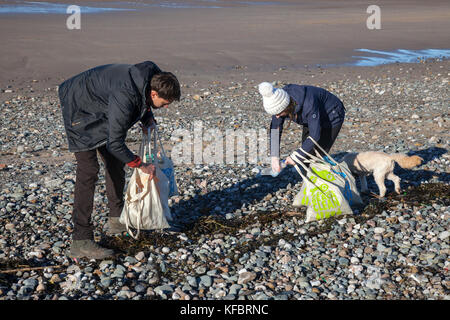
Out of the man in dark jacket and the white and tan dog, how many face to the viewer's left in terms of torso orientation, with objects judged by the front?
1

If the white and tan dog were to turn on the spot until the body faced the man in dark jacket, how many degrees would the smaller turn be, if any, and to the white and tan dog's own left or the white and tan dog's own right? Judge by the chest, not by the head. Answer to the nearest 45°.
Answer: approximately 45° to the white and tan dog's own left

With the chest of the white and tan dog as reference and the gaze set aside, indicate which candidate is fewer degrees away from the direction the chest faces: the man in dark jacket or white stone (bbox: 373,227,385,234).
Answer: the man in dark jacket

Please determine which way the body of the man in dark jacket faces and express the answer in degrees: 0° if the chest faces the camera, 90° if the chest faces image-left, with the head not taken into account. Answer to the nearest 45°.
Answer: approximately 270°

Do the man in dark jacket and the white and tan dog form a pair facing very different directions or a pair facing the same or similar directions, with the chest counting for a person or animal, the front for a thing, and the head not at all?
very different directions

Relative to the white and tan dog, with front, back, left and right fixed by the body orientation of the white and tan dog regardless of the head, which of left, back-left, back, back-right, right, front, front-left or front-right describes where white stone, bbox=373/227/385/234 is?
left

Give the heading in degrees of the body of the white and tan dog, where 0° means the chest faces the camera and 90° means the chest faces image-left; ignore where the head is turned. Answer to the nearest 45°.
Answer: approximately 90°

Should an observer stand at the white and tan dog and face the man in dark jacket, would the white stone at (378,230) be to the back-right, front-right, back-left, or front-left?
front-left

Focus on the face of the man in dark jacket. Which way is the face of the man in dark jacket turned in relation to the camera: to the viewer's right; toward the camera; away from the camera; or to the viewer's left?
to the viewer's right
